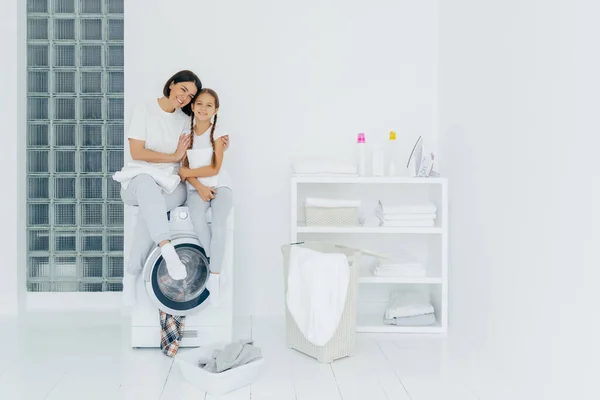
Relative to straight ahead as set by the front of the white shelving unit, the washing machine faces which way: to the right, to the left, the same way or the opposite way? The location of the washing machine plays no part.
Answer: the same way

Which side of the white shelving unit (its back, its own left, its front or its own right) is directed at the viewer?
front

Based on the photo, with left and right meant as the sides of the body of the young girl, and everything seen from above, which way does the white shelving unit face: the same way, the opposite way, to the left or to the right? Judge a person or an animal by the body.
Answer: the same way

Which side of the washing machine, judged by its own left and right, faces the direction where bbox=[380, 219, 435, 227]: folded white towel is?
left

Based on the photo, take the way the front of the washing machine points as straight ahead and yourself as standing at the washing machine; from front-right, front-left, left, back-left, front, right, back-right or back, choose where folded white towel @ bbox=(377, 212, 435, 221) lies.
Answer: left

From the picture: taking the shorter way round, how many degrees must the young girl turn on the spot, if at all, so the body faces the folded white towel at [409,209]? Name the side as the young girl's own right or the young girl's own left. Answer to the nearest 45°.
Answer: approximately 90° to the young girl's own left

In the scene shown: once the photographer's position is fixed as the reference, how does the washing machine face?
facing the viewer

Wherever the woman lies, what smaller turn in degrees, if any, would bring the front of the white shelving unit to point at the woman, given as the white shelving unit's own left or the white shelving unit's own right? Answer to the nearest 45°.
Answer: approximately 45° to the white shelving unit's own right

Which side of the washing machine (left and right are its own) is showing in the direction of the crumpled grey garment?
front

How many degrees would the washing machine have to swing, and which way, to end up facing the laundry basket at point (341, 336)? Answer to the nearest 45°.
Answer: approximately 90° to its left

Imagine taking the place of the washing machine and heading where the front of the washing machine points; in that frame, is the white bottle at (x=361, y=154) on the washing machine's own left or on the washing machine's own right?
on the washing machine's own left

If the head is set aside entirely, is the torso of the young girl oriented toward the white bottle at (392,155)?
no

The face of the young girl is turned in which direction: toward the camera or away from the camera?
toward the camera

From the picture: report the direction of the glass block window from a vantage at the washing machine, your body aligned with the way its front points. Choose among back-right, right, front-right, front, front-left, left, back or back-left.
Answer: back-right
